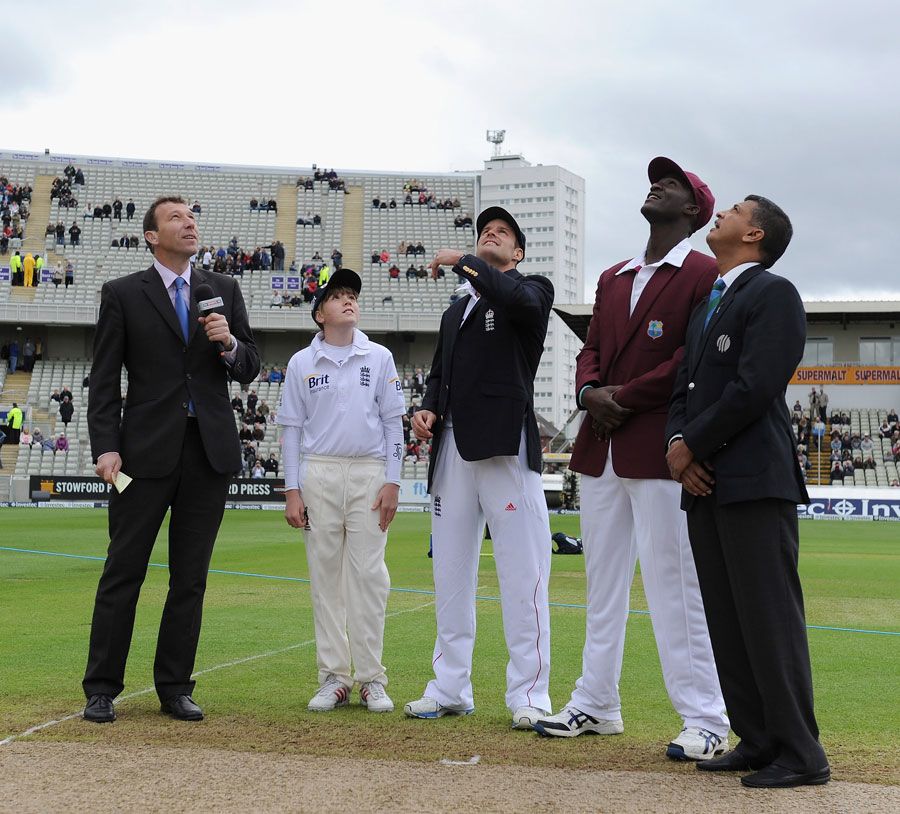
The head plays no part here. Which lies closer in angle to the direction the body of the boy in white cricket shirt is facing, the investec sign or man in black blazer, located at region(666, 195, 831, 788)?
the man in black blazer

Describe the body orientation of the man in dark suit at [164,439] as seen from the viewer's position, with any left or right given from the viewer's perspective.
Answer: facing the viewer

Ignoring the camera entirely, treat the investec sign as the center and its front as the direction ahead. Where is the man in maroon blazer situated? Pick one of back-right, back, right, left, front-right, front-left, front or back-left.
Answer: front

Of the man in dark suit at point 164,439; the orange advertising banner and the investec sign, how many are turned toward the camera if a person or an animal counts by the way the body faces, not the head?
3

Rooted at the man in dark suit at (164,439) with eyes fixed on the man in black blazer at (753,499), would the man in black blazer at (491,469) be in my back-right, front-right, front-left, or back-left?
front-left

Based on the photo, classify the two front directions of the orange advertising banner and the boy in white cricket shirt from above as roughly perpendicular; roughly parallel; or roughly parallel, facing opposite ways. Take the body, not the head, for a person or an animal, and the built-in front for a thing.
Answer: roughly parallel

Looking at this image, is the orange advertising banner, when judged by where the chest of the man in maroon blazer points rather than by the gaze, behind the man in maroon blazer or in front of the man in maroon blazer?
behind

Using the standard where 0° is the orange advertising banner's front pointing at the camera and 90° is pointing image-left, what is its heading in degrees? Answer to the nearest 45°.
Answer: approximately 0°

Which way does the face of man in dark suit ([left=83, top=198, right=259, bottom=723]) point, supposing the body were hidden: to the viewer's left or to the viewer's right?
to the viewer's right

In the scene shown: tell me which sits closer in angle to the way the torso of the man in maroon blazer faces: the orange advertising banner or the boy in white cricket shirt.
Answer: the boy in white cricket shirt

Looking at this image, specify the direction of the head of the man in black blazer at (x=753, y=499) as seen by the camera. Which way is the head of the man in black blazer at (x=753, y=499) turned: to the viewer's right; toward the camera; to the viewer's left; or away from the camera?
to the viewer's left

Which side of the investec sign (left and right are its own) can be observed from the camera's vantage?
front

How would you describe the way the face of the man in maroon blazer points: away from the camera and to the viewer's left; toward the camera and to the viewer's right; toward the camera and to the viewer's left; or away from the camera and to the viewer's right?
toward the camera and to the viewer's left

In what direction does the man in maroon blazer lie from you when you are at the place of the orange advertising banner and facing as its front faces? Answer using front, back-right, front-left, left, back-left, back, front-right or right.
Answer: front

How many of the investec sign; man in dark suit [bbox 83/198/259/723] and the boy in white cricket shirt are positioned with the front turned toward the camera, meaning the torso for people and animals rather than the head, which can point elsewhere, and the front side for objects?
3
